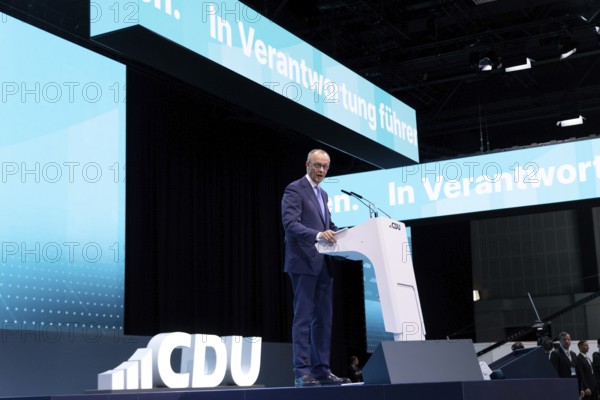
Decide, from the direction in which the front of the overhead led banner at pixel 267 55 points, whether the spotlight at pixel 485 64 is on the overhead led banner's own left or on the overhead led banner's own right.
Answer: on the overhead led banner's own left

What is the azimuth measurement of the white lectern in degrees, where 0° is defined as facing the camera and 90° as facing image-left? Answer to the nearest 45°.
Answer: approximately 315°

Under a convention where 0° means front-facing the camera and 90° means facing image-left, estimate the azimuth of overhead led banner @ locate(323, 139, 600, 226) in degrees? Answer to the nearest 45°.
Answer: approximately 45°

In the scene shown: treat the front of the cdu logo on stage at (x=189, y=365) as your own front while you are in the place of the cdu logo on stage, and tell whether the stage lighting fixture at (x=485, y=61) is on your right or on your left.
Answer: on your left

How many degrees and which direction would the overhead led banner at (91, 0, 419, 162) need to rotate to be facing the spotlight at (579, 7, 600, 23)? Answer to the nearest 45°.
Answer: approximately 90° to its left

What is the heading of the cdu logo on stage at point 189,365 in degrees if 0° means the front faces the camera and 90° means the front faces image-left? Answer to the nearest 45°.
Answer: approximately 315°
